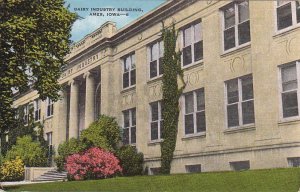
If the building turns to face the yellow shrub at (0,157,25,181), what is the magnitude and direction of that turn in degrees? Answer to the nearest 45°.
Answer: approximately 90° to its right

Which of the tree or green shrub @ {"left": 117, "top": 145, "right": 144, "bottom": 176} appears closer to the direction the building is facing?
the tree

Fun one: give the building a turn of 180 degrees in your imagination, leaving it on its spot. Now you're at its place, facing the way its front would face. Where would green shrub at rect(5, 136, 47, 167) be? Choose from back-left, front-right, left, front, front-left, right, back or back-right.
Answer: left

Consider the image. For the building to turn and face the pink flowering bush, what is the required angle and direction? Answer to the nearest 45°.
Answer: approximately 45° to its right

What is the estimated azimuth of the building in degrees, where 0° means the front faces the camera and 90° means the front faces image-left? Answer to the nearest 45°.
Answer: approximately 45°

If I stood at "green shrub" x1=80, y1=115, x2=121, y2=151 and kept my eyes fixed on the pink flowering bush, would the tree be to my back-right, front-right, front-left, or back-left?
front-right
